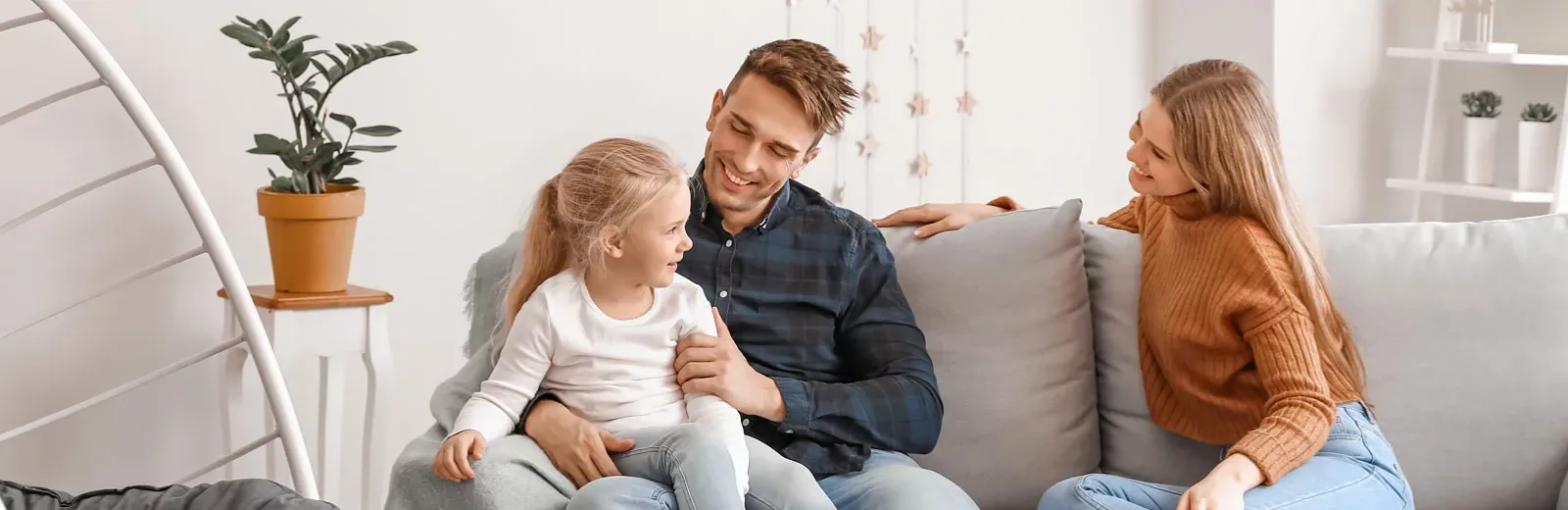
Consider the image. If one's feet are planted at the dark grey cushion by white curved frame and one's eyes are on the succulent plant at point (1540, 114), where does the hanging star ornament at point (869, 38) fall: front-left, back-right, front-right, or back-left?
front-left

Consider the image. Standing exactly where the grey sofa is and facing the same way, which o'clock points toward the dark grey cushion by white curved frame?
The dark grey cushion by white curved frame is roughly at 2 o'clock from the grey sofa.

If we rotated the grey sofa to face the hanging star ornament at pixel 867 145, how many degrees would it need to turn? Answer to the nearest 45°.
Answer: approximately 135° to its right

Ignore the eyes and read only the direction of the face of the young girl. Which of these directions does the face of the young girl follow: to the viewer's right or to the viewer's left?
to the viewer's right

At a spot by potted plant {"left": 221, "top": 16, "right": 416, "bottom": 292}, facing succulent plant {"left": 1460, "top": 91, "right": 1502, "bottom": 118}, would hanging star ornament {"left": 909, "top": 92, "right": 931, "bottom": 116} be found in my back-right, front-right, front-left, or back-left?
front-left

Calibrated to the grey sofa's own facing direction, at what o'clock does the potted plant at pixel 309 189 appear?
The potted plant is roughly at 3 o'clock from the grey sofa.

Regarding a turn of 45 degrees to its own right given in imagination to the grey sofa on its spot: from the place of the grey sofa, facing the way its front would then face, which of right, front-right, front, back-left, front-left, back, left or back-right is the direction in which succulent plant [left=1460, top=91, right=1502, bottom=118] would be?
back

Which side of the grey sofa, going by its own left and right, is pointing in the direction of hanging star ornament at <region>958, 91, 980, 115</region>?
back

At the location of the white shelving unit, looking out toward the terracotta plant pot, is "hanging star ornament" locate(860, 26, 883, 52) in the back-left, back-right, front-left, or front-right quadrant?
front-right

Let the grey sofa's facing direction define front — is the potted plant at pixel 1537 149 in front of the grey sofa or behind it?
behind

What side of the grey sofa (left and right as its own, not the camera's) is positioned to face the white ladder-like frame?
right

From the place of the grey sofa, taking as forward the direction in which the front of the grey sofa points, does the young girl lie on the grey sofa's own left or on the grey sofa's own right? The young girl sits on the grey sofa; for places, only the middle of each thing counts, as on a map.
on the grey sofa's own right

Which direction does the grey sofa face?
toward the camera

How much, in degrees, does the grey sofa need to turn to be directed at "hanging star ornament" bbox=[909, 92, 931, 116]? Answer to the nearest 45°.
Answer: approximately 180°

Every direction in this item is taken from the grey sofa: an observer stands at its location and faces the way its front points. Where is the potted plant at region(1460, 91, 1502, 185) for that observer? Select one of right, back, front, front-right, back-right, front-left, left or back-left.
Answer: back-left

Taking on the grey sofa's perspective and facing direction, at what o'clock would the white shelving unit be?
The white shelving unit is roughly at 7 o'clock from the grey sofa.

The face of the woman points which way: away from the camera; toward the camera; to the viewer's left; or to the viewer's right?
to the viewer's left
